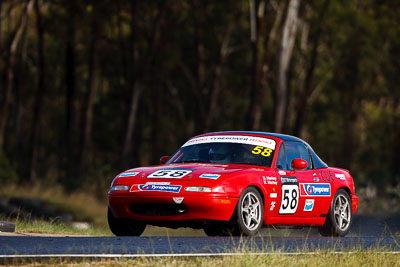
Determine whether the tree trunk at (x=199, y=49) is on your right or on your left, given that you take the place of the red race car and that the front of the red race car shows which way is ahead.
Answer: on your right

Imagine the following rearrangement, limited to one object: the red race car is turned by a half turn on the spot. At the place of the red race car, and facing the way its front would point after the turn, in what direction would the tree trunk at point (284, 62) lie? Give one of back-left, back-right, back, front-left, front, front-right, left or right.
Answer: front-left

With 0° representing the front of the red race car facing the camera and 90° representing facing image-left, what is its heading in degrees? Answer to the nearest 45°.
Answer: approximately 45°

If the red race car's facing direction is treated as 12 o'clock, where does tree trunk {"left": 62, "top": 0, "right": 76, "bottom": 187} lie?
The tree trunk is roughly at 4 o'clock from the red race car.
